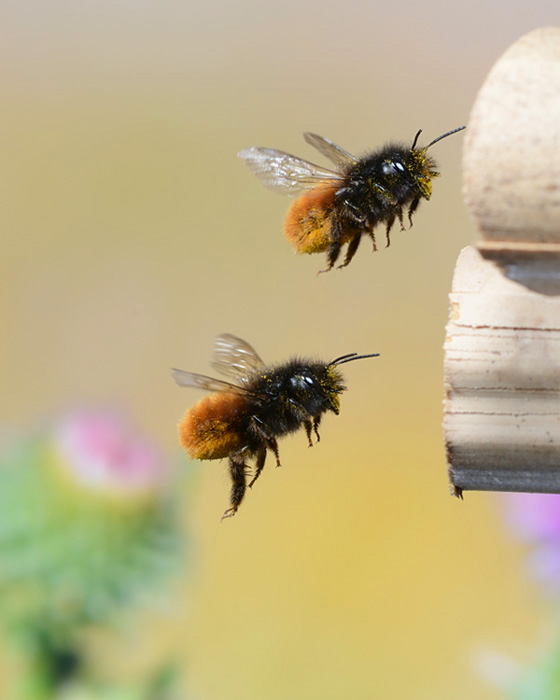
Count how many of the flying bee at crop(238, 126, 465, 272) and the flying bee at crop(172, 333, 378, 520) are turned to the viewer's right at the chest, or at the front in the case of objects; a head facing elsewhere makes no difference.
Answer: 2

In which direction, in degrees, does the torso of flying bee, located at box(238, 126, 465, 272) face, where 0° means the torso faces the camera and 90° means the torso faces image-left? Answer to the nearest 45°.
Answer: approximately 270°

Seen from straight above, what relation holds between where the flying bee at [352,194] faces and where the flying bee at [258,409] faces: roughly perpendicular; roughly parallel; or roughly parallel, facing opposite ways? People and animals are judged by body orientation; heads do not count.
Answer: roughly parallel

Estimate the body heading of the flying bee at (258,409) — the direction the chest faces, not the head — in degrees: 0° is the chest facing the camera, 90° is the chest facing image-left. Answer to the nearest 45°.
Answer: approximately 270°
